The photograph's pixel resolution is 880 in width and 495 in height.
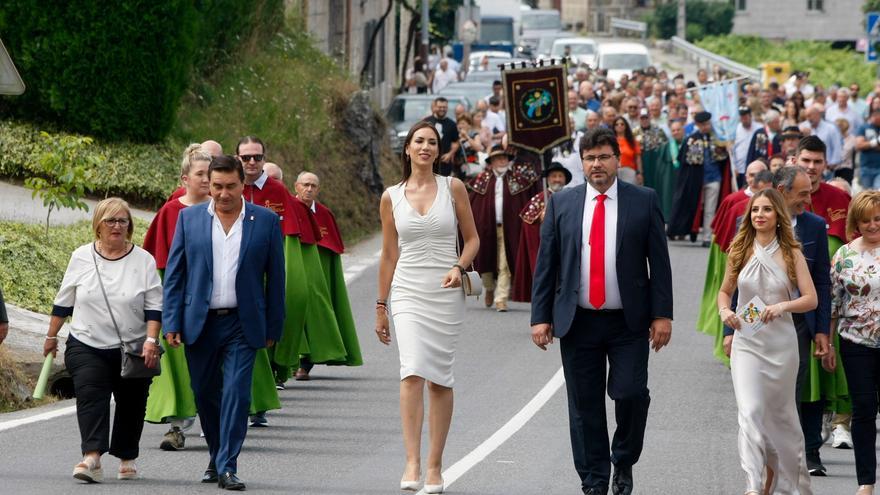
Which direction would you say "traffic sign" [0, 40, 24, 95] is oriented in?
away from the camera

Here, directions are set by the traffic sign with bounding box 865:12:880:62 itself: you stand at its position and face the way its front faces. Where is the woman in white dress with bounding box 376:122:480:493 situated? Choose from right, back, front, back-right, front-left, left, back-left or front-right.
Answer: front

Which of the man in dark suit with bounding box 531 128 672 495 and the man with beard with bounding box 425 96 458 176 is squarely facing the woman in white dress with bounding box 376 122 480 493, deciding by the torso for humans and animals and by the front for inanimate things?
the man with beard

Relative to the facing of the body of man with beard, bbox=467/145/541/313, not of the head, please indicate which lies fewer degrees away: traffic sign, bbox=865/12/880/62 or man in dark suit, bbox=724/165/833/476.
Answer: the man in dark suit

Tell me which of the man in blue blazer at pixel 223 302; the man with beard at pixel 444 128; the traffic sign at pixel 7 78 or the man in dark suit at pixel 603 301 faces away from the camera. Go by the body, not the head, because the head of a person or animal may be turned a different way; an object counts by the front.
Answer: the traffic sign

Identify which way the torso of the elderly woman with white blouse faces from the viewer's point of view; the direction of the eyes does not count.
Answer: toward the camera

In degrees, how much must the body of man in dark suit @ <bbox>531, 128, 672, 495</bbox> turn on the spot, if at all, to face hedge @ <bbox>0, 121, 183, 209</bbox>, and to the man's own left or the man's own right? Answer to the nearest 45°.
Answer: approximately 135° to the man's own right

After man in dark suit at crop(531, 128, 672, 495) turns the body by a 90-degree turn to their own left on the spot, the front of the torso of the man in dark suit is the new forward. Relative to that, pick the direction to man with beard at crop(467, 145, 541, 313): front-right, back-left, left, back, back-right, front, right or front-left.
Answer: left

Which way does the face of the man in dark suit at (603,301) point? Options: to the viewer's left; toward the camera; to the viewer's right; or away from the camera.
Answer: toward the camera

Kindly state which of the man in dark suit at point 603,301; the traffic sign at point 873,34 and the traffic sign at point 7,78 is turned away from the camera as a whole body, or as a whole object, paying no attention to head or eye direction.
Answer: the traffic sign at point 7,78

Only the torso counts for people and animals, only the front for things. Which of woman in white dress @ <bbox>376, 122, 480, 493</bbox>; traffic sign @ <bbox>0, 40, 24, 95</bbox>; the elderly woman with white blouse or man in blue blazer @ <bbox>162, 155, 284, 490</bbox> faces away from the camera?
the traffic sign

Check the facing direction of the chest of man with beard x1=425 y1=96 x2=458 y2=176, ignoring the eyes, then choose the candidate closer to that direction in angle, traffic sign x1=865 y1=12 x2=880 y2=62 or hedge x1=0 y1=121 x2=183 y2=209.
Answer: the hedge

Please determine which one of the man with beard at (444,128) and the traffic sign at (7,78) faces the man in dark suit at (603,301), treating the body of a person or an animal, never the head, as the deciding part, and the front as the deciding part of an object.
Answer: the man with beard

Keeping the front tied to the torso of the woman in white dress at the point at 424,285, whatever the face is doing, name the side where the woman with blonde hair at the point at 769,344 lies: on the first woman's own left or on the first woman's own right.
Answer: on the first woman's own left

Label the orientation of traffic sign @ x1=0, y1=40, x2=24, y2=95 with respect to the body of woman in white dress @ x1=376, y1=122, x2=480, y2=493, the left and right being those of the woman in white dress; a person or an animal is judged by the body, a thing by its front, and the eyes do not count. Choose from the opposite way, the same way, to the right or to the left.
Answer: the opposite way

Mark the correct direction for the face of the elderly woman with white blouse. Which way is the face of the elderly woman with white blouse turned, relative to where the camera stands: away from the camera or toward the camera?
toward the camera
